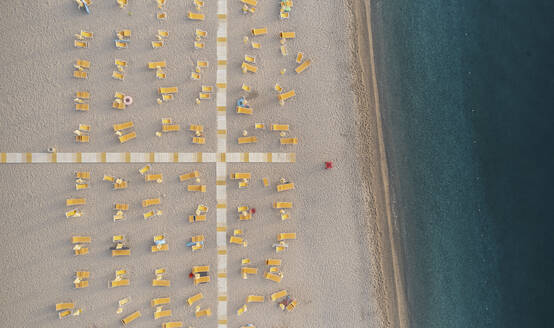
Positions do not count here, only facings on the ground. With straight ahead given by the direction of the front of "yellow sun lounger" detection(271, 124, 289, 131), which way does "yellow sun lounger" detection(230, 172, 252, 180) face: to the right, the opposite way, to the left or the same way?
the same way

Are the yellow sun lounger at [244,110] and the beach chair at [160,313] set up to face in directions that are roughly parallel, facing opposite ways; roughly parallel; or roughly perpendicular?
roughly parallel

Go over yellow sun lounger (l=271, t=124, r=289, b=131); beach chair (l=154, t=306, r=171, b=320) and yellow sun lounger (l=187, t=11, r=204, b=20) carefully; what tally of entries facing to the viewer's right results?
3

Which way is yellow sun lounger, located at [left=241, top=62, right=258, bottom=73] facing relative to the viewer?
to the viewer's right

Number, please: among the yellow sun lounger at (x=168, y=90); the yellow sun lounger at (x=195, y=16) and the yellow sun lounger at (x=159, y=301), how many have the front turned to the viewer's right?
3

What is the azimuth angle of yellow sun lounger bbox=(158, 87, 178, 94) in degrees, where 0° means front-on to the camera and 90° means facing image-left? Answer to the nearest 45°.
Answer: approximately 270°

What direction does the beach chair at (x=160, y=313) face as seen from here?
to the viewer's right

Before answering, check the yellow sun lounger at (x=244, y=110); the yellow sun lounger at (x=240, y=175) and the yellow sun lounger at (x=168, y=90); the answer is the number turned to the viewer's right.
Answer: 3

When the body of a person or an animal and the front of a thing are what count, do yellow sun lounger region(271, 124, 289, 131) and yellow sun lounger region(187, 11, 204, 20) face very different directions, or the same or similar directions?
same or similar directions

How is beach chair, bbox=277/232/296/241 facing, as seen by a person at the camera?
facing to the right of the viewer

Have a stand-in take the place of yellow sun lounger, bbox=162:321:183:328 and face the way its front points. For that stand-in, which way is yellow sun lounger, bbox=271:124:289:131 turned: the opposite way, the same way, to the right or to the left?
the same way

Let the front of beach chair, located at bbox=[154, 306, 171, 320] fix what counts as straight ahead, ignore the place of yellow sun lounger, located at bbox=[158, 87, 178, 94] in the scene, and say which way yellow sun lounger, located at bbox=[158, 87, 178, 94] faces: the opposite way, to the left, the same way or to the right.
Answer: the same way

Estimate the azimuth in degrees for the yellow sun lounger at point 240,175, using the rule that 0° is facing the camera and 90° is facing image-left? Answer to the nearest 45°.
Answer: approximately 270°

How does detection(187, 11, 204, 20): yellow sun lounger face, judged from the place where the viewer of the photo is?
facing to the right of the viewer

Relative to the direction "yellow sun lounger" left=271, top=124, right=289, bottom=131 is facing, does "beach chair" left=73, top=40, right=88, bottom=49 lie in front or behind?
behind

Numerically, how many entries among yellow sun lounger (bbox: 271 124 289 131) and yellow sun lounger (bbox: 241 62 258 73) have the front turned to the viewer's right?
2
